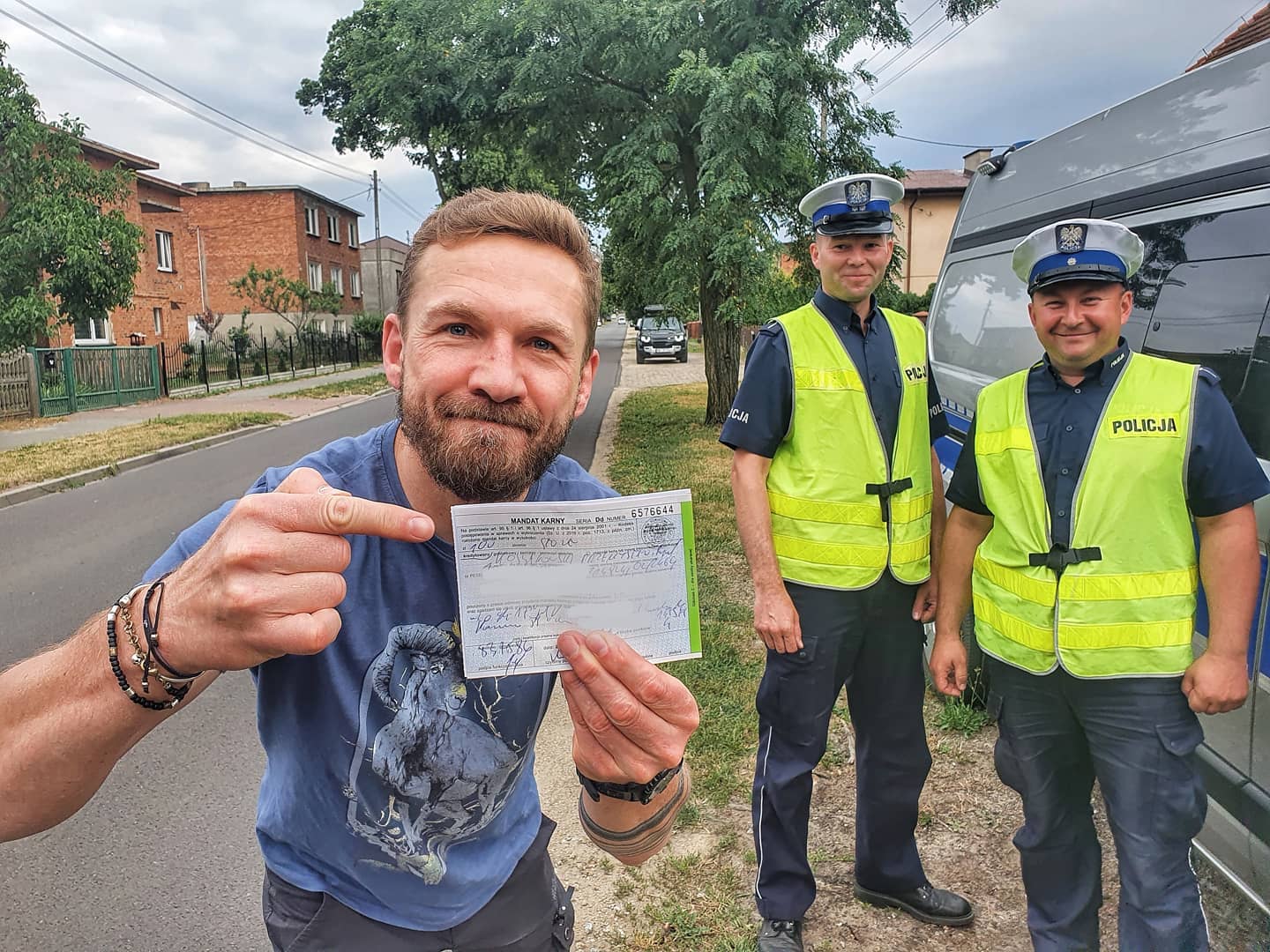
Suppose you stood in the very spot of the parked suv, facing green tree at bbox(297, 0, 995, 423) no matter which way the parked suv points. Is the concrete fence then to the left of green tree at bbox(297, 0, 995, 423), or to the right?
right

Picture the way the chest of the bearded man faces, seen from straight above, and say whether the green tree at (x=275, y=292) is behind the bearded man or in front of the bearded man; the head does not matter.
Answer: behind

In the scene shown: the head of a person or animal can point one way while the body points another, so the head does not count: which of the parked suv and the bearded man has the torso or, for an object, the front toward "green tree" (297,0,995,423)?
the parked suv

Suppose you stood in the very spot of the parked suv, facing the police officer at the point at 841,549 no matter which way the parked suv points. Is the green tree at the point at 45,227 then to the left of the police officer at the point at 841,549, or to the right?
right

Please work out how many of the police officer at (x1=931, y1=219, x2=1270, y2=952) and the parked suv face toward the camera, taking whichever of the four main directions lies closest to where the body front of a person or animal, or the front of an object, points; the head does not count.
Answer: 2

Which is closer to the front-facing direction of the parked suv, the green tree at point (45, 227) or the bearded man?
the bearded man

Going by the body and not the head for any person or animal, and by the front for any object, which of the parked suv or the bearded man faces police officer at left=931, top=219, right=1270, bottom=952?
the parked suv

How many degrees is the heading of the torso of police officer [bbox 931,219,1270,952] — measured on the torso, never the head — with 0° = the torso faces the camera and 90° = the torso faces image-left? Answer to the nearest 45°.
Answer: approximately 0°
